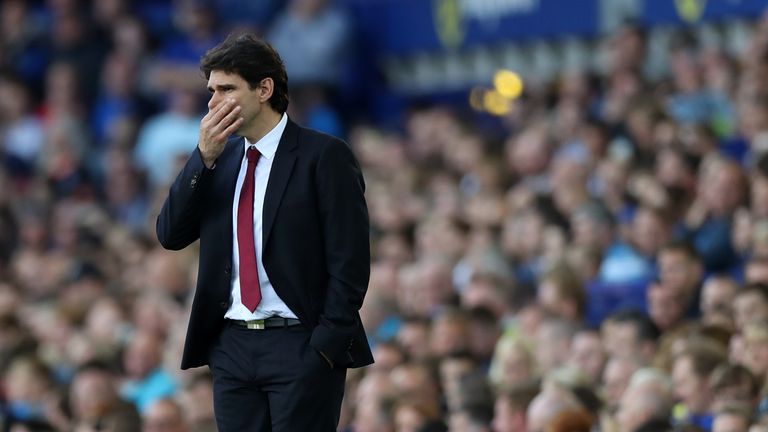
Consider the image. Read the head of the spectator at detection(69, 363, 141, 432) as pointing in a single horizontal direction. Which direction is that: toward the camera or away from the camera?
toward the camera

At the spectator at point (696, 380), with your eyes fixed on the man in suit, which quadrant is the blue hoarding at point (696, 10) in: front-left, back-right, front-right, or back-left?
back-right

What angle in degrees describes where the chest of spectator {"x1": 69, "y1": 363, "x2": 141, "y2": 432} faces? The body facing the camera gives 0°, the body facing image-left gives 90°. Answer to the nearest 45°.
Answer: approximately 45°

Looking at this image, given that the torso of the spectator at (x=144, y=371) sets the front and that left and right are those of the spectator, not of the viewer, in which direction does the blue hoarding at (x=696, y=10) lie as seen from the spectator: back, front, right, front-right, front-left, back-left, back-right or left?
back-left

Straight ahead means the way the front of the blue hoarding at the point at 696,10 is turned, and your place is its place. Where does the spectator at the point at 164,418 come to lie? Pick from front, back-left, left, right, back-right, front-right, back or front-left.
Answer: front-right

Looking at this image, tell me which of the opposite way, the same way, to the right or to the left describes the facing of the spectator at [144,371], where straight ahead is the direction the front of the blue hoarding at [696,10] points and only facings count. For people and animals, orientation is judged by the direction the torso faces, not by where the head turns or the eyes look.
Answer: the same way

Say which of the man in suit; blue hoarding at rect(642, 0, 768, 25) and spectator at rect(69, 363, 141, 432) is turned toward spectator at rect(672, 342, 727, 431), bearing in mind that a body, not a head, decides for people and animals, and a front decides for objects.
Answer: the blue hoarding

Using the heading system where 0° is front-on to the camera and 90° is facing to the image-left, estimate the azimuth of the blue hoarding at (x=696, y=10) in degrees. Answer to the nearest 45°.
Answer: approximately 0°

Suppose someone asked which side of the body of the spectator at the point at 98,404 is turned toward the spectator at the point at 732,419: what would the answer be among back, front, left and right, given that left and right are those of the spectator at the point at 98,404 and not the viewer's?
left

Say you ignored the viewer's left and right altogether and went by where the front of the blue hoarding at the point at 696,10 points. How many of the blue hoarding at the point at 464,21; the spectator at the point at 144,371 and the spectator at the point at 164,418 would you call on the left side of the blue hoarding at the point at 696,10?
0

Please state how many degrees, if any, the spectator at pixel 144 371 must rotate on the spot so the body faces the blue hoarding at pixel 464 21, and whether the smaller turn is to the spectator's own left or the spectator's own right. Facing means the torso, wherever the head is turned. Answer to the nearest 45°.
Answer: approximately 180°

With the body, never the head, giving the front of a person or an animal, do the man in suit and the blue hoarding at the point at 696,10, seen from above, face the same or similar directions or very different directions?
same or similar directions

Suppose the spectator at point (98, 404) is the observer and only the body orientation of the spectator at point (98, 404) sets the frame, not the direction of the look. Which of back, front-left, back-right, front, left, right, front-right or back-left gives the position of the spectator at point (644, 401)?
left

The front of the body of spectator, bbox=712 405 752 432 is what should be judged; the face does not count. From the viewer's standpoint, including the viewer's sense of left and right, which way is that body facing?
facing the viewer and to the left of the viewer

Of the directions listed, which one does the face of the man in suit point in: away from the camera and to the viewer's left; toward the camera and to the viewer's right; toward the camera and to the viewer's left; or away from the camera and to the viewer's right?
toward the camera and to the viewer's left

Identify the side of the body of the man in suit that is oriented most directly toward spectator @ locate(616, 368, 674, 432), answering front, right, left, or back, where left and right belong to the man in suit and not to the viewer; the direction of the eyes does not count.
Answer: back

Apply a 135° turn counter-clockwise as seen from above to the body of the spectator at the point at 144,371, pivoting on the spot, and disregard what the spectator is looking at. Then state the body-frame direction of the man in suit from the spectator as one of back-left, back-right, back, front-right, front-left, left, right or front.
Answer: right

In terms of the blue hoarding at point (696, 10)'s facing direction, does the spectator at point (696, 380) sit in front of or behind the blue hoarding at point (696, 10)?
in front
